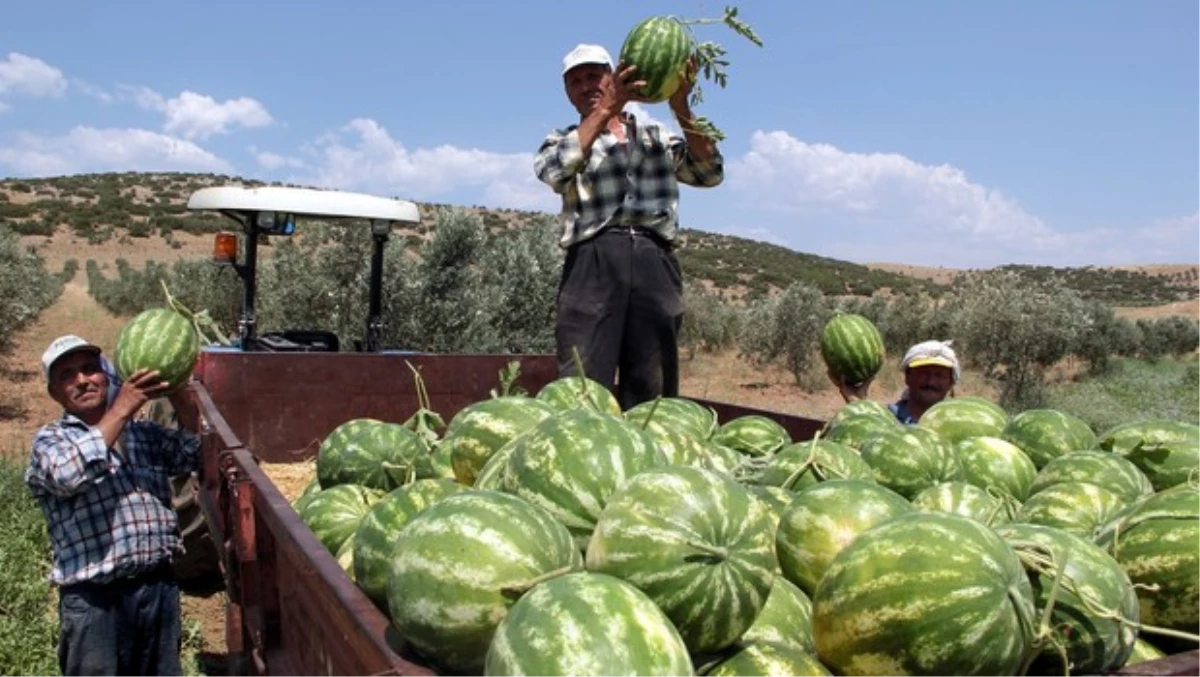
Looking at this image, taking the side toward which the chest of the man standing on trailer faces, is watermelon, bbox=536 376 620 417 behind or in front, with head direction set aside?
in front

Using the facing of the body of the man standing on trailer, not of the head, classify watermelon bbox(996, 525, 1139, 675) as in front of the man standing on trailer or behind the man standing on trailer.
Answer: in front

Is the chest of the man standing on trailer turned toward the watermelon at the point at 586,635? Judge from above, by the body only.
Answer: yes

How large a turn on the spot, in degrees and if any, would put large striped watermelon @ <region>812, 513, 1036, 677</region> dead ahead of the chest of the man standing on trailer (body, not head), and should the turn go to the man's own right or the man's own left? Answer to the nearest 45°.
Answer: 0° — they already face it

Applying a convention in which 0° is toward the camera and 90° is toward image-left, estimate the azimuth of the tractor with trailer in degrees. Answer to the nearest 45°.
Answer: approximately 135°

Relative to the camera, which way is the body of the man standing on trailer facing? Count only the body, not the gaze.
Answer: toward the camera

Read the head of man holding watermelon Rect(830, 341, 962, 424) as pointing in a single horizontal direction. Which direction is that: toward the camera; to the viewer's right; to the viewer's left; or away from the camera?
toward the camera

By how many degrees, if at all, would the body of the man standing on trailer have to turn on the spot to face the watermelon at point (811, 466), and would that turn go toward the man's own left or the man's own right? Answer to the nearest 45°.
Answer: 0° — they already face it

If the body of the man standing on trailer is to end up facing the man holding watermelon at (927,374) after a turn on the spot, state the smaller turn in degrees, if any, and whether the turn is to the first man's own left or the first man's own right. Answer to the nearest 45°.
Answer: approximately 90° to the first man's own left

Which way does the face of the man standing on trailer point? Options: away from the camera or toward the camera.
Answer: toward the camera
